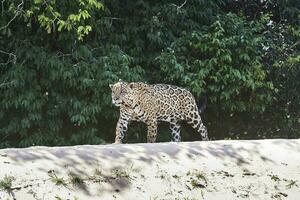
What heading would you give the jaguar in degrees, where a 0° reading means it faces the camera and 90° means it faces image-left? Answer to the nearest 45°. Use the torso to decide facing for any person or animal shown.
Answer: approximately 90°

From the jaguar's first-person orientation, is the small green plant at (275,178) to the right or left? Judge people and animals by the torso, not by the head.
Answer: on its left

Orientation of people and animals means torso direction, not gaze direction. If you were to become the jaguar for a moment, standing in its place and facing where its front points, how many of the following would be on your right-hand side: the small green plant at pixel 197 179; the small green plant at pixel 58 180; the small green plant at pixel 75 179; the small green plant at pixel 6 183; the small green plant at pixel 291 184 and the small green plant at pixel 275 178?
0

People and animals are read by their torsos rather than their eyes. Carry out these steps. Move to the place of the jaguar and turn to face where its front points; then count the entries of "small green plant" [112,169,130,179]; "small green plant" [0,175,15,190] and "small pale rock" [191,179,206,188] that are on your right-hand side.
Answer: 0

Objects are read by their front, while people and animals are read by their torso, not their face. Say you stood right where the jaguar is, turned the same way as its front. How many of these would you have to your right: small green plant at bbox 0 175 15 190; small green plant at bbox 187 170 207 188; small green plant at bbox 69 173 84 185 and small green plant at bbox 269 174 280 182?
0

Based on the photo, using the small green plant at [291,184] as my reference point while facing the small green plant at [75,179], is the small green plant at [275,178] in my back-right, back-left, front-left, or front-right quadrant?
front-right

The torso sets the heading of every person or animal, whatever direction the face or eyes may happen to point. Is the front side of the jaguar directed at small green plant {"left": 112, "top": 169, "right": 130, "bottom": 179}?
no

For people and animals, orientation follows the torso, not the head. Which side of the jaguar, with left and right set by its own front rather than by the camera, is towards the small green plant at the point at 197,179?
left

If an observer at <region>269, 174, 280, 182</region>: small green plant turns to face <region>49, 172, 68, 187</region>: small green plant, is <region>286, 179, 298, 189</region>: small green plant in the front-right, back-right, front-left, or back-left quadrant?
back-left

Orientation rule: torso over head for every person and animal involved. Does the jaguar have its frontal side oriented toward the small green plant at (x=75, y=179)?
no

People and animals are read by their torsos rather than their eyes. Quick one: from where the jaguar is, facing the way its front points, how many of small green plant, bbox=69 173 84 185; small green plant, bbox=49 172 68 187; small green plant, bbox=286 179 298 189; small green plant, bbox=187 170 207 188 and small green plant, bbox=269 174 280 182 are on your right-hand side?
0

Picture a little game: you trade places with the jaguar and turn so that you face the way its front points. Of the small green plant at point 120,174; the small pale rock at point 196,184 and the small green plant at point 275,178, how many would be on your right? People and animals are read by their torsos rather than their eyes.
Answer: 0

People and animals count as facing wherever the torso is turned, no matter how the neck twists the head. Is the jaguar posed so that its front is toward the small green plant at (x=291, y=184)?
no
